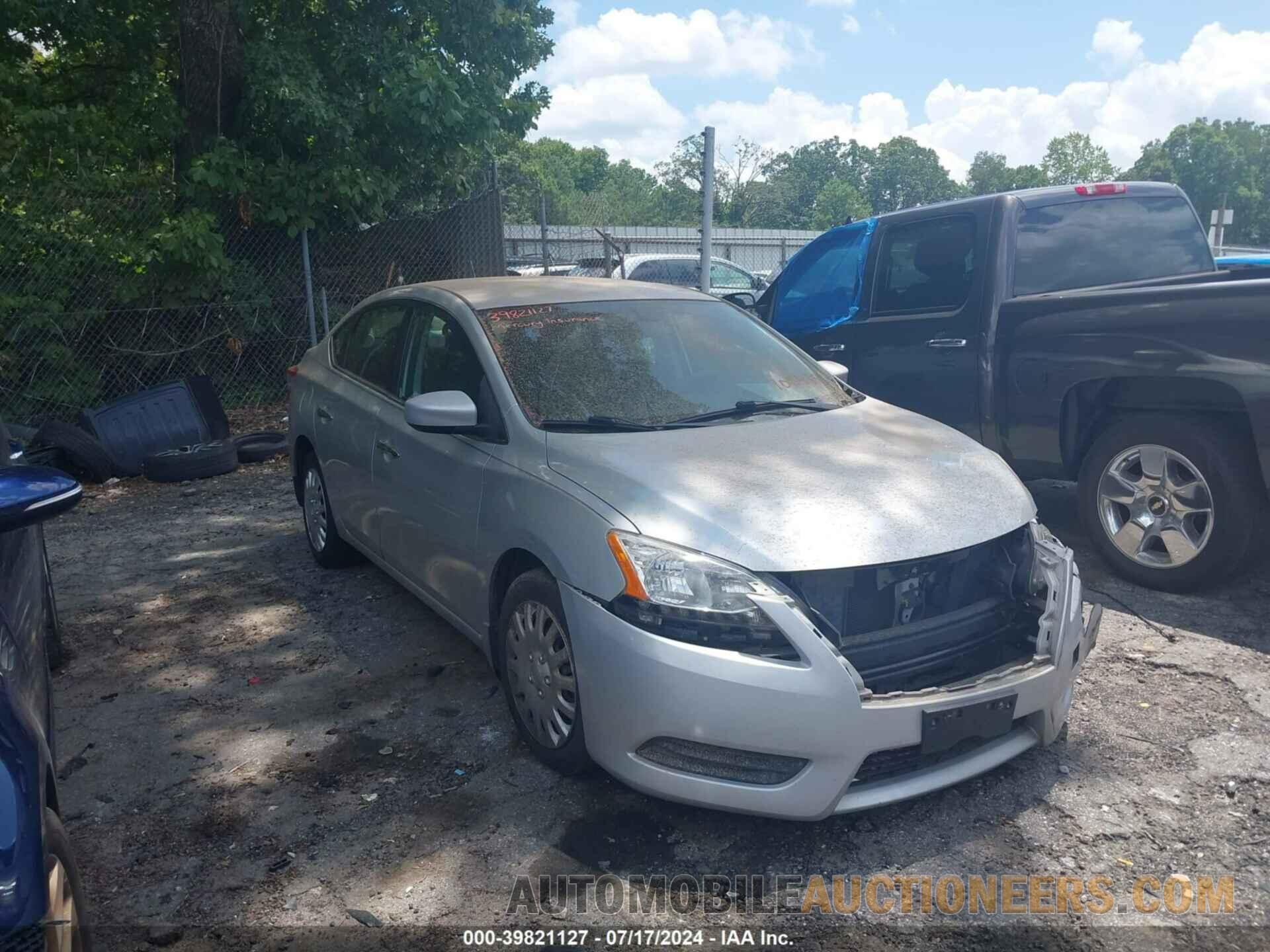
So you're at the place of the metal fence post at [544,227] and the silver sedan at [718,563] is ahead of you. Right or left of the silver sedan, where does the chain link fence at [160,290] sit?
right

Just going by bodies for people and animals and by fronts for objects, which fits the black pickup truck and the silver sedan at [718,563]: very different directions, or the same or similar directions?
very different directions

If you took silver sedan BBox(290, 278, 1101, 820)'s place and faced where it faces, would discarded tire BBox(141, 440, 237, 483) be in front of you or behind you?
behind

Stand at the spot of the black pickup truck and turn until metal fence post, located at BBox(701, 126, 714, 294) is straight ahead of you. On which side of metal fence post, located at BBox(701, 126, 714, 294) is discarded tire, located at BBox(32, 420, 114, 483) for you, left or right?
left

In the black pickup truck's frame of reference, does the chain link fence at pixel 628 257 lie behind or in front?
in front

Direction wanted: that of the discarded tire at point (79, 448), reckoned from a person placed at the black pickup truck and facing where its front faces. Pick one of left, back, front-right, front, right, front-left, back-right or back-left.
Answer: front-left

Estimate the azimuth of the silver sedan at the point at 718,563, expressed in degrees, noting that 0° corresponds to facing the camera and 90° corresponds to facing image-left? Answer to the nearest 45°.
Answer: approximately 315°

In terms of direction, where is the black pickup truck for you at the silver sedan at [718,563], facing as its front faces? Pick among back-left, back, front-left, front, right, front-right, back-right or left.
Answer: left

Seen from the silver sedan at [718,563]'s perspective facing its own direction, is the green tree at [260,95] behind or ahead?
behind

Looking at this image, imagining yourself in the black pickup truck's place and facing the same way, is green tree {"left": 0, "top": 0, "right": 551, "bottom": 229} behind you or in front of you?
in front

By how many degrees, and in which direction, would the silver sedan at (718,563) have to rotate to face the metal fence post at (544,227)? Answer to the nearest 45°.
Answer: approximately 135° to its left

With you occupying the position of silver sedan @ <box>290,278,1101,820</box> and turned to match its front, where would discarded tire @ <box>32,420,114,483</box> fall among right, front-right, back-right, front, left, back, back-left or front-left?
back

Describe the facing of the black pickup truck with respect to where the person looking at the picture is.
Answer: facing away from the viewer and to the left of the viewer

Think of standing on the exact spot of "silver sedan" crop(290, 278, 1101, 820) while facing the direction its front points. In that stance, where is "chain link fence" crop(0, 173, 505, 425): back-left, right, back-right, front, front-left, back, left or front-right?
back
